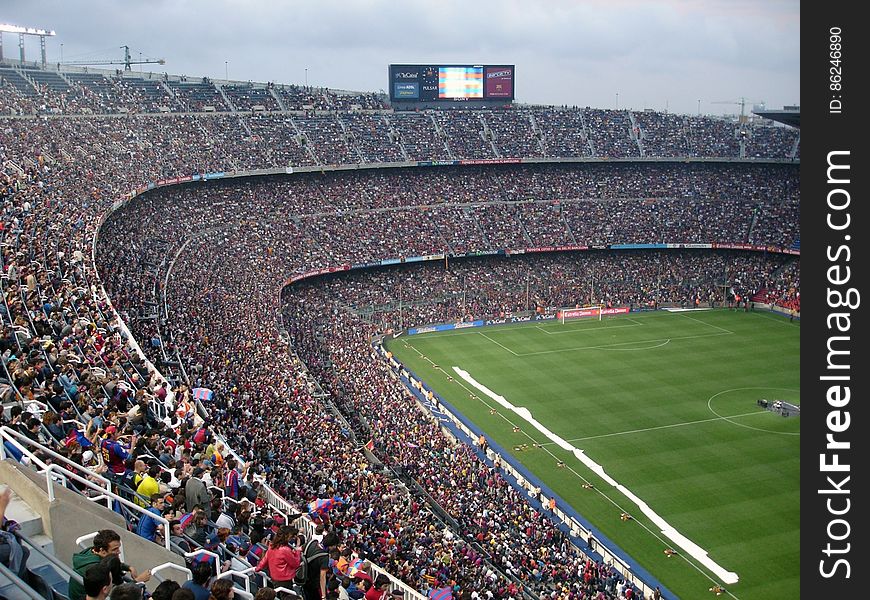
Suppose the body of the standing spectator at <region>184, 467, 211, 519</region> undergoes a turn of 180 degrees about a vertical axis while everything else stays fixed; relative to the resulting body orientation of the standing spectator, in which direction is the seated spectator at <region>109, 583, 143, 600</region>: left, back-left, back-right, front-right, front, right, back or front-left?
front-left

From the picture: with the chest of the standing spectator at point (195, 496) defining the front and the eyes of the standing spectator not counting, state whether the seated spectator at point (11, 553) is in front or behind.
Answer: behind

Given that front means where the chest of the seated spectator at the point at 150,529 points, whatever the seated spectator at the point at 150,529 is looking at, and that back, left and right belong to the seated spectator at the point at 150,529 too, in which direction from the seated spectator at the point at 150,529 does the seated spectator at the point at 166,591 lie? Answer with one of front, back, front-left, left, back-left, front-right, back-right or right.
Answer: right

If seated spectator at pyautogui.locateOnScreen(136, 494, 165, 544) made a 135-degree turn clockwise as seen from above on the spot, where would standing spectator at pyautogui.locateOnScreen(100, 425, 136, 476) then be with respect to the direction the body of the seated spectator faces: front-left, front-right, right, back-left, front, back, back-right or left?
back-right

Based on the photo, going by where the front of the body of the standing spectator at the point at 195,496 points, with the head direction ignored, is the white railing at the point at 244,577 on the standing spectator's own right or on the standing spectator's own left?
on the standing spectator's own right

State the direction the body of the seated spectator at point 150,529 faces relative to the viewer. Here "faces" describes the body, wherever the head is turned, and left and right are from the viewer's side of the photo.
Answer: facing to the right of the viewer

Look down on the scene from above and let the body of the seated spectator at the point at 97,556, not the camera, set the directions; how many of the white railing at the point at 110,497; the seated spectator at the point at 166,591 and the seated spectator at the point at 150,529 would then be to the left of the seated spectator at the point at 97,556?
2

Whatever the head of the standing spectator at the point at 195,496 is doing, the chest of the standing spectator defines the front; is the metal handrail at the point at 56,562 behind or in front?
behind

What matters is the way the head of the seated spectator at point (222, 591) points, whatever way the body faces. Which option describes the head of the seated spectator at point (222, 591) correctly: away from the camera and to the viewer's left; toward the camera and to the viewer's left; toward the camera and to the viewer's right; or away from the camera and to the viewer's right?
away from the camera and to the viewer's right
